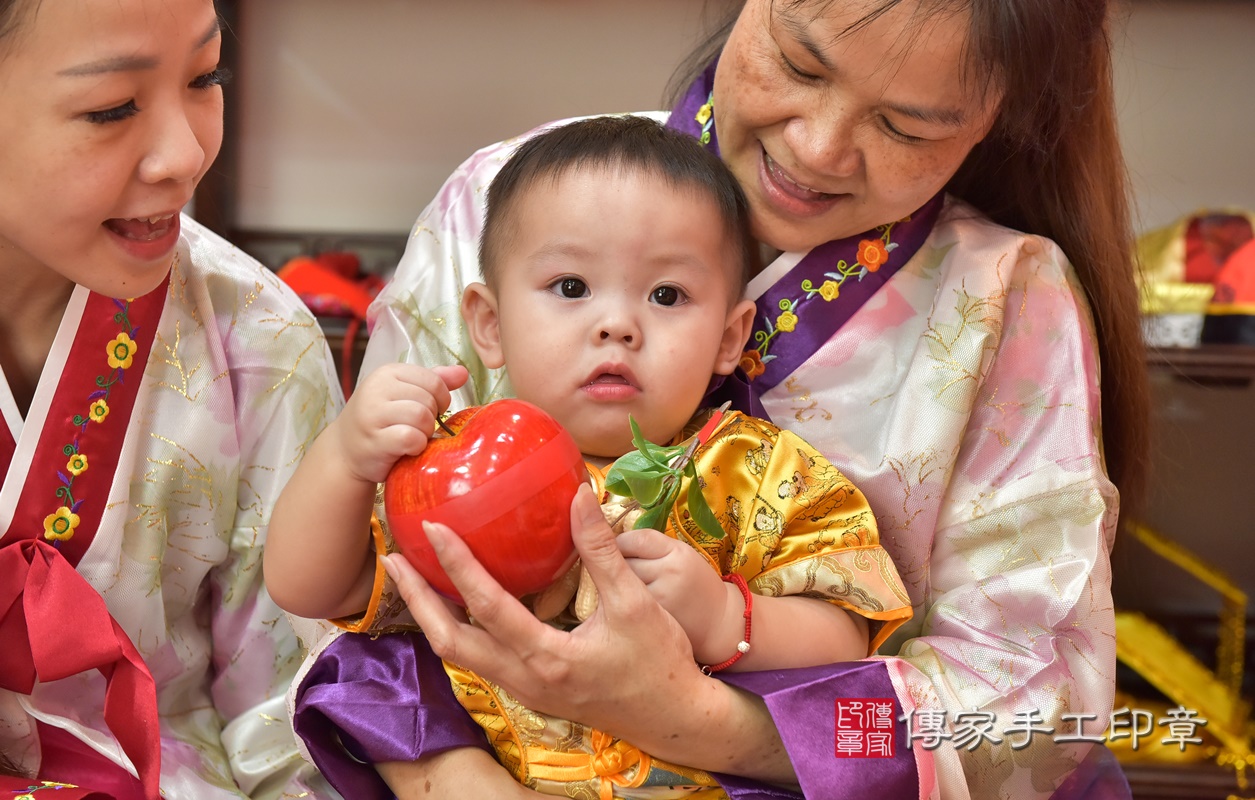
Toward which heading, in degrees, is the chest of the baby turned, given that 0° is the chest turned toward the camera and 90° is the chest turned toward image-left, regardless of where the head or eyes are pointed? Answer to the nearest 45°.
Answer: approximately 0°
